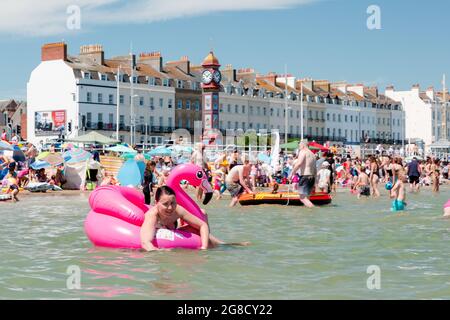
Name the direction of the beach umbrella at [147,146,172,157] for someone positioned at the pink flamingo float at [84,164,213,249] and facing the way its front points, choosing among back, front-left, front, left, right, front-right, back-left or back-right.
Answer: left

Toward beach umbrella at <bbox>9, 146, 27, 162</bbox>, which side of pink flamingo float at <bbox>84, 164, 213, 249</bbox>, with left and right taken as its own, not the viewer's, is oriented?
left

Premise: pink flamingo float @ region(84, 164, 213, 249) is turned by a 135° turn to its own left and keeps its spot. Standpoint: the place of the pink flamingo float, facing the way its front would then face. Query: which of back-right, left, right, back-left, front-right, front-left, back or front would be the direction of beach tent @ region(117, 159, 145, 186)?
front-right

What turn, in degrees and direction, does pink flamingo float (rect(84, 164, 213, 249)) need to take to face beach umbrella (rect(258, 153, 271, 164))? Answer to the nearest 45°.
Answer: approximately 90° to its left

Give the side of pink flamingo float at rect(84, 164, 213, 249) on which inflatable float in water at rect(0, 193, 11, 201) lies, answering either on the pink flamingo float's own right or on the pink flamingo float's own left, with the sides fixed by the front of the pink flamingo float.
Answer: on the pink flamingo float's own left

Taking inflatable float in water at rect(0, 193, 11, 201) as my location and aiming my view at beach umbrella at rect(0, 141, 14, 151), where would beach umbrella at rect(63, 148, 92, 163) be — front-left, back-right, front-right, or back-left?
front-right

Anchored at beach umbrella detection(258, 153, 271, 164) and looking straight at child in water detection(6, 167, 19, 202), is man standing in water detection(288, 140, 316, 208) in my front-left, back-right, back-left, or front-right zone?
front-left

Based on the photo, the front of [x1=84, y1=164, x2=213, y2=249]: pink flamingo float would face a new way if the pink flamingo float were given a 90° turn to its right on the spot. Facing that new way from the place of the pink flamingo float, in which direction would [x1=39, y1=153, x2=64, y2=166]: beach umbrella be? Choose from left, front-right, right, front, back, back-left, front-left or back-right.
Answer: back

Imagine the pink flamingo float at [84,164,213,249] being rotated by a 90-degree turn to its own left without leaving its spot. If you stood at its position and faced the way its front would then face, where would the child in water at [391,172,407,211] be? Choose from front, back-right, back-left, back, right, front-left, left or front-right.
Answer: front-right

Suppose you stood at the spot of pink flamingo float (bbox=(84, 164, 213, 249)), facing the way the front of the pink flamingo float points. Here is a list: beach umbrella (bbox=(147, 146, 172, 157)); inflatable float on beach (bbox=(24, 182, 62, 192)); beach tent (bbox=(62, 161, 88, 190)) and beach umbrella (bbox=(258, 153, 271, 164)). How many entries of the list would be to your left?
4

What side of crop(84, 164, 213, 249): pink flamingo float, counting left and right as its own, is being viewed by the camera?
right

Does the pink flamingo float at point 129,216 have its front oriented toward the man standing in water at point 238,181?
no

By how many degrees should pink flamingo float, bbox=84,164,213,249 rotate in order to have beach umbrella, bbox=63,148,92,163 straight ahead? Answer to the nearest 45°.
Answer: approximately 90° to its left

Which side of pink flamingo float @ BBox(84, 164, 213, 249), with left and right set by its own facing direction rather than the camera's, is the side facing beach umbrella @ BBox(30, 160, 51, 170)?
left
